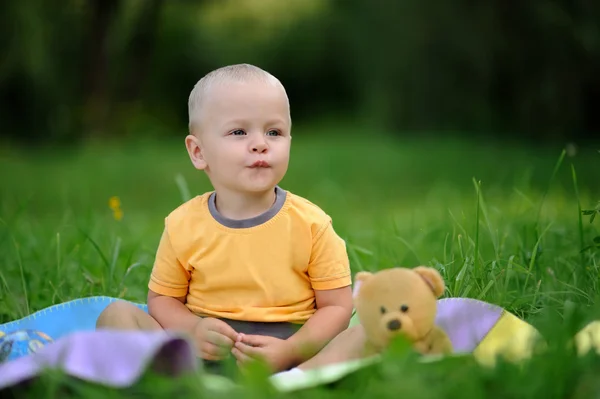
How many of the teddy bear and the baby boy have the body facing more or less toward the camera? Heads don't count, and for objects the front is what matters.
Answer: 2

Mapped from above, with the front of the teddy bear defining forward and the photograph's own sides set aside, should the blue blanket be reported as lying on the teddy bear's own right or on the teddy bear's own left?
on the teddy bear's own right

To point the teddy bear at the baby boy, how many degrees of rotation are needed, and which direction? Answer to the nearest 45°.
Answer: approximately 135° to its right

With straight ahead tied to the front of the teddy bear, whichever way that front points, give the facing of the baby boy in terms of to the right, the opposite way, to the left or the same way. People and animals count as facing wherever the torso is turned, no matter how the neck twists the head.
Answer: the same way

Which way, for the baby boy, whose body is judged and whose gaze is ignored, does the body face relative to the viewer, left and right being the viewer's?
facing the viewer

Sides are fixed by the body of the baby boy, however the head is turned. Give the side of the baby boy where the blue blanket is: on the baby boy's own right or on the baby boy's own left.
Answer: on the baby boy's own right

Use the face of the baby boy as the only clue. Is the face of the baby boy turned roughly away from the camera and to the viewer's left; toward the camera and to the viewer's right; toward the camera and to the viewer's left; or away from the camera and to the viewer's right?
toward the camera and to the viewer's right

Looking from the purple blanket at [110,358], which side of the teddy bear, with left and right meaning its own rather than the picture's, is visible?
right

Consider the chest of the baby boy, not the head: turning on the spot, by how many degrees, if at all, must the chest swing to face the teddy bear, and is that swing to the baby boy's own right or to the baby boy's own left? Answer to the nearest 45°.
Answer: approximately 45° to the baby boy's own left
